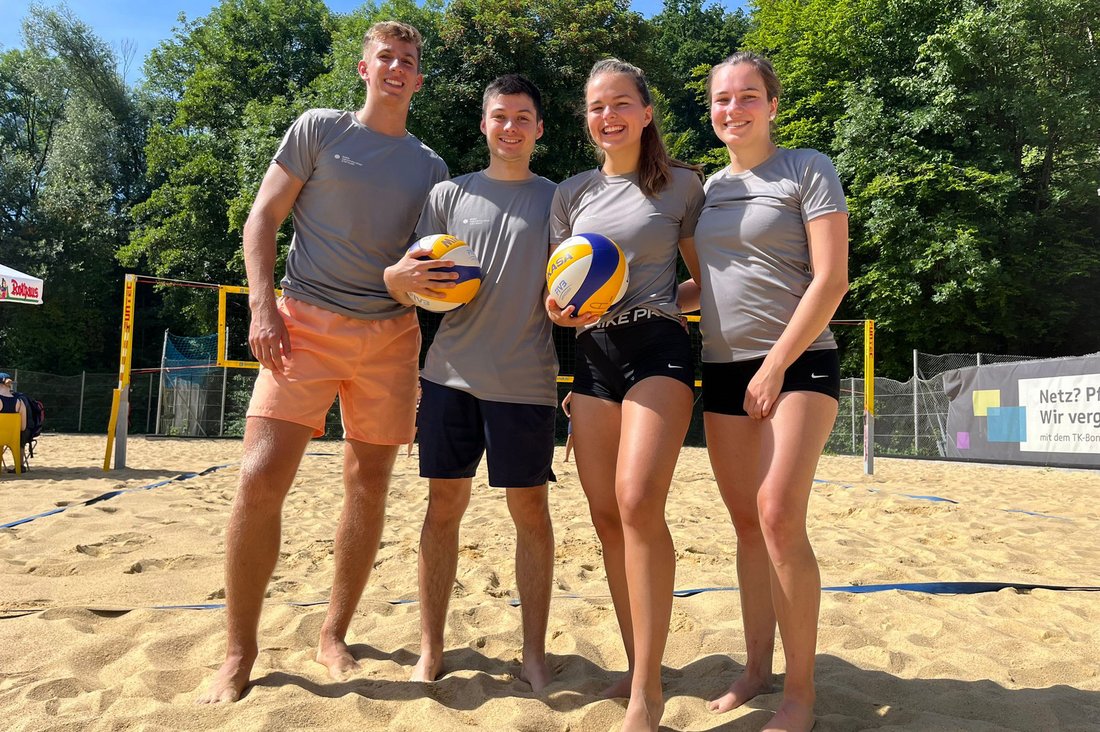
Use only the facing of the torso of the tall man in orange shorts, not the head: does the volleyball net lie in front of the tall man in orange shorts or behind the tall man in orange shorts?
behind

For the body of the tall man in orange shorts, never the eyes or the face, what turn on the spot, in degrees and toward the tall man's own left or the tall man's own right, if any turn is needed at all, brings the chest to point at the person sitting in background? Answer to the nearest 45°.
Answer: approximately 135° to the tall man's own right

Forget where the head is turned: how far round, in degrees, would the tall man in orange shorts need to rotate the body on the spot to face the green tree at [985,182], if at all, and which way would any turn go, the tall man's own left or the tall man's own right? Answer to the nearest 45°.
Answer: approximately 135° to the tall man's own left

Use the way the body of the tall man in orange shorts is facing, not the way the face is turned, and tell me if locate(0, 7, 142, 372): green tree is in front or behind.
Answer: behind

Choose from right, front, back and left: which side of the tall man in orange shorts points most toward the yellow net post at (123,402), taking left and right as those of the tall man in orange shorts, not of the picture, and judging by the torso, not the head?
back

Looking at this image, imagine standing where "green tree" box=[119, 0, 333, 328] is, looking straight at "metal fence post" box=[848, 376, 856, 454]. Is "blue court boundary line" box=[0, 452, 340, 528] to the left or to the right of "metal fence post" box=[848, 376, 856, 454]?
right

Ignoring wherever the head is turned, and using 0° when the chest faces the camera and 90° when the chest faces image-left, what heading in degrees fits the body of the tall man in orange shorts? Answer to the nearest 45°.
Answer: approximately 0°

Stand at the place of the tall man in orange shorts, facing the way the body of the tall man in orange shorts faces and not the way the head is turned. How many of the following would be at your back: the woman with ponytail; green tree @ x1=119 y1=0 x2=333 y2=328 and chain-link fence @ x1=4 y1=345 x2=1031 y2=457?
2

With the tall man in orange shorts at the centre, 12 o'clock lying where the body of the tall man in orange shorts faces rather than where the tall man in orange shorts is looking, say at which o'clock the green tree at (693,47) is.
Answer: The green tree is roughly at 7 o'clock from the tall man in orange shorts.

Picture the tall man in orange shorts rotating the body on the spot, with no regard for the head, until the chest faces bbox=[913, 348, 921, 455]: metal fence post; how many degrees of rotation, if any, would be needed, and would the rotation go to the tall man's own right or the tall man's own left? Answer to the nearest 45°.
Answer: approximately 135° to the tall man's own left

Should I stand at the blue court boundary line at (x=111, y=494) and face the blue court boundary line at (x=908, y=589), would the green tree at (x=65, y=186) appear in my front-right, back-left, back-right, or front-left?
back-left

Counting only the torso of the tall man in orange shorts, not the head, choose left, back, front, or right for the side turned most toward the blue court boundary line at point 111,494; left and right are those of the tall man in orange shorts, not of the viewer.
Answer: back

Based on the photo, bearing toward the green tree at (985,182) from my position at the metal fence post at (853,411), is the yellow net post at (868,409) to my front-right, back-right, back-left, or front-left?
back-right

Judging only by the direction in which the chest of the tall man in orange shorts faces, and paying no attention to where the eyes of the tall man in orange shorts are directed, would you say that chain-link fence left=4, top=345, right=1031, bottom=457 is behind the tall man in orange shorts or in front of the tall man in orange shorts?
behind

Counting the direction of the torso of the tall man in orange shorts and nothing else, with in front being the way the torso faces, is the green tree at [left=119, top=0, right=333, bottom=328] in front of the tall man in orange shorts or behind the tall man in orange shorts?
behind

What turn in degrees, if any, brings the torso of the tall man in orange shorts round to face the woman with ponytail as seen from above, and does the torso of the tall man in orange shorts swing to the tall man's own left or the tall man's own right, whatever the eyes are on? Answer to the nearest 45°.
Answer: approximately 45° to the tall man's own left
